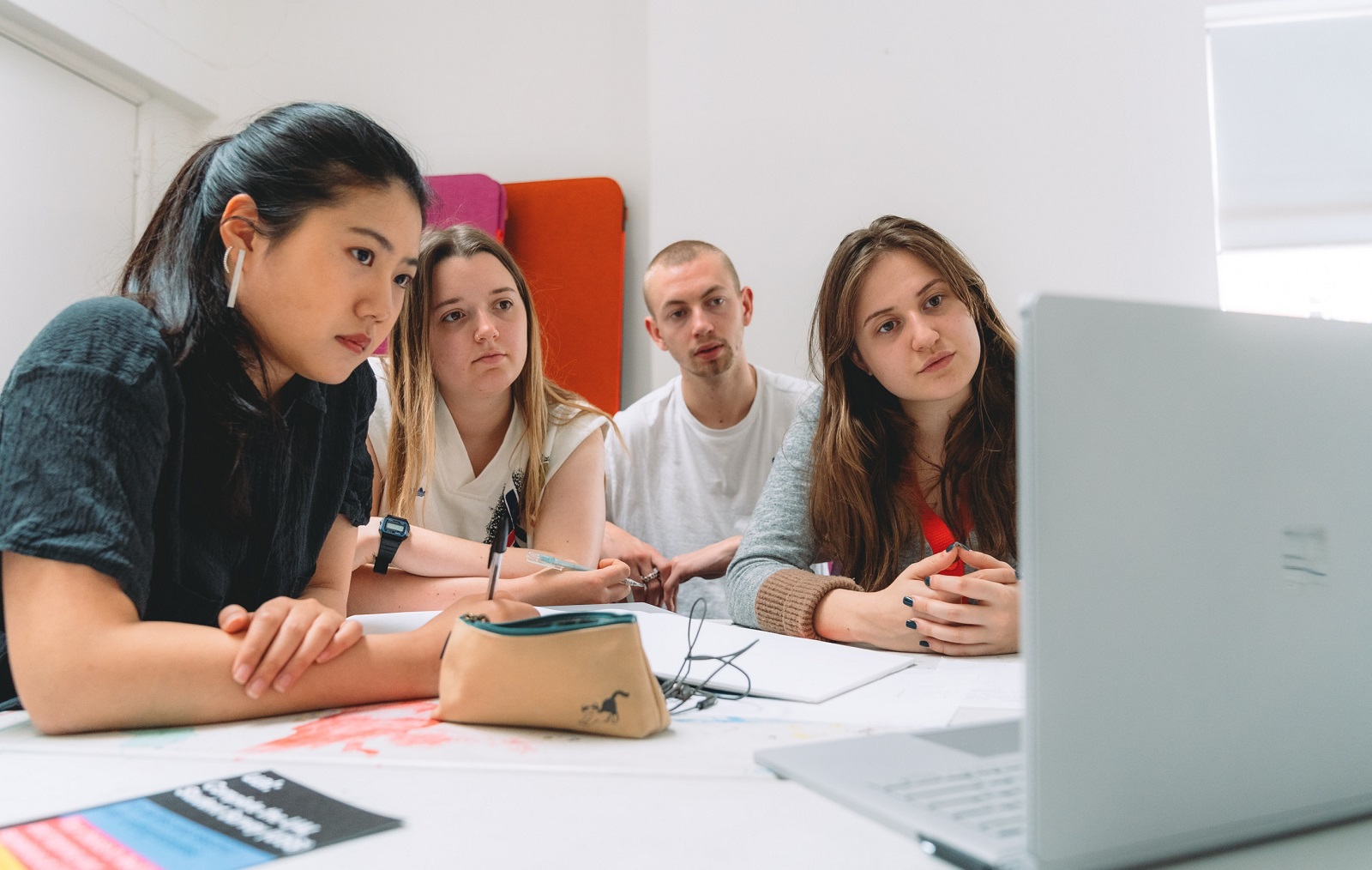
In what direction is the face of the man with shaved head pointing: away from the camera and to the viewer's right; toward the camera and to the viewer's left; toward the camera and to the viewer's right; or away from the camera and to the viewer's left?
toward the camera and to the viewer's right

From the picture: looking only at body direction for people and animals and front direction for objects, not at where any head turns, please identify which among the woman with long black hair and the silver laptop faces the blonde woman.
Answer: the silver laptop

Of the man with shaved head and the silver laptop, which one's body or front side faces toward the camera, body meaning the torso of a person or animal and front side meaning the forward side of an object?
the man with shaved head

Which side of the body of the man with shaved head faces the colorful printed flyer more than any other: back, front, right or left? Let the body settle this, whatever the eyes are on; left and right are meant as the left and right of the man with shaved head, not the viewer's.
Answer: front

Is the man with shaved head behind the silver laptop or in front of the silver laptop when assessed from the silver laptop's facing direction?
in front

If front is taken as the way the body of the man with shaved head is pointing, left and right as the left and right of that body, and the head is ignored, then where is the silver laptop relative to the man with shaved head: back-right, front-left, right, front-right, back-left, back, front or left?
front

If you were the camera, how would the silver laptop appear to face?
facing away from the viewer and to the left of the viewer

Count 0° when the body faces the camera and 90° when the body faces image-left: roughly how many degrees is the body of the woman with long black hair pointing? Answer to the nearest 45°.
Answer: approximately 315°

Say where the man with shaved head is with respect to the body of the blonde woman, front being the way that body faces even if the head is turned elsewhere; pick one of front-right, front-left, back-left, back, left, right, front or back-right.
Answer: back-left

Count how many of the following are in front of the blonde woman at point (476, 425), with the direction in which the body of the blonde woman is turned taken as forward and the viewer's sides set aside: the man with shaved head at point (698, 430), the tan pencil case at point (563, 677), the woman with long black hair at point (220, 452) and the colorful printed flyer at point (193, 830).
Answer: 3

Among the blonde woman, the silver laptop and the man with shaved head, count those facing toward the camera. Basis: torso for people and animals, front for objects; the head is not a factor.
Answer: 2

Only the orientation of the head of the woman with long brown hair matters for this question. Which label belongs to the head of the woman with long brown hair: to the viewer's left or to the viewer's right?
to the viewer's right

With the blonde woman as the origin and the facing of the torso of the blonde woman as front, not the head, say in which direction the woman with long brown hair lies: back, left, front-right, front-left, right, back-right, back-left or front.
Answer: front-left

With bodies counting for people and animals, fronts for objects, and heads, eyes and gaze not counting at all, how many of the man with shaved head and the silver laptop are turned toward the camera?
1

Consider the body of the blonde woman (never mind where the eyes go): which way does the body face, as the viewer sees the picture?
toward the camera
